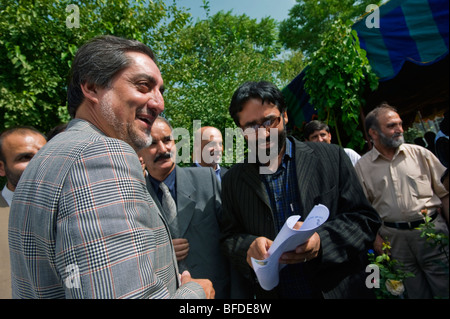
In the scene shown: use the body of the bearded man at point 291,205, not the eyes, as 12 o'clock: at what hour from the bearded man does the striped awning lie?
The striped awning is roughly at 7 o'clock from the bearded man.

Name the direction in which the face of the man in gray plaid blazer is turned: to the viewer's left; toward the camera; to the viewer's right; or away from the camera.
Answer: to the viewer's right

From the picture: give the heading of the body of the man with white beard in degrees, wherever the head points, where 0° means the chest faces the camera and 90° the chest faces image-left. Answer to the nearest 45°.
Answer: approximately 0°

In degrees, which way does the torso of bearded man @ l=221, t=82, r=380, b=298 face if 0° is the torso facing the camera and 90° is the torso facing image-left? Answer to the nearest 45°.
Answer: approximately 0°

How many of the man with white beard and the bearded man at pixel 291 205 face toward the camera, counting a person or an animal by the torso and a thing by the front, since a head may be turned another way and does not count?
2
